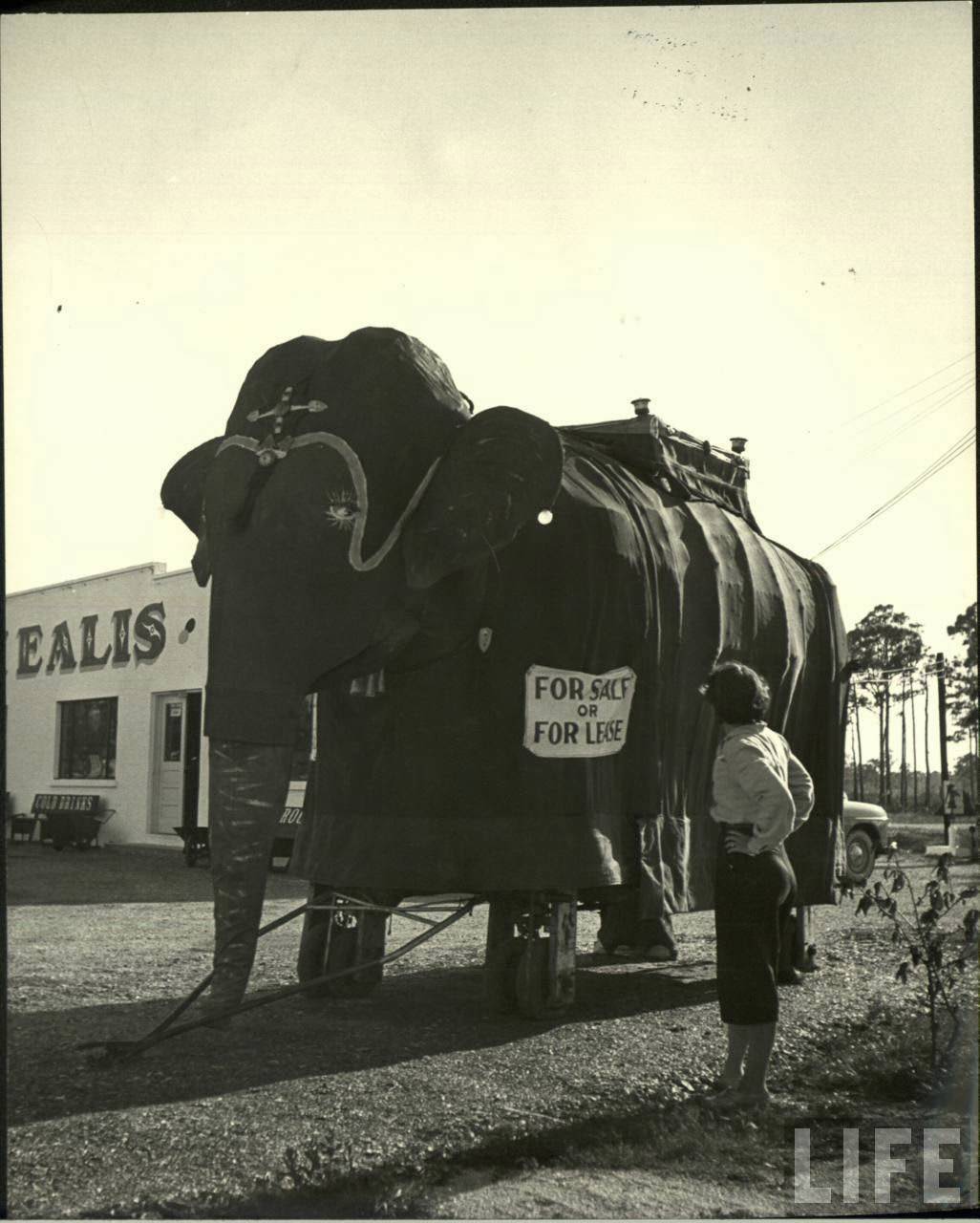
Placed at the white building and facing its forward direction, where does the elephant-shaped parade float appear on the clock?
The elephant-shaped parade float is roughly at 10 o'clock from the white building.

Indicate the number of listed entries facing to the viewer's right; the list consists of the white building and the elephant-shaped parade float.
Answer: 0

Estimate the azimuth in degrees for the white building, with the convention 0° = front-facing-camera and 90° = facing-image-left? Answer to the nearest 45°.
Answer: approximately 45°

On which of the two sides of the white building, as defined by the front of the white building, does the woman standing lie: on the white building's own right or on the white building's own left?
on the white building's own left

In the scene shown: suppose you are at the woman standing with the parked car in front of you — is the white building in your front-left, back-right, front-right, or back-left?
front-left

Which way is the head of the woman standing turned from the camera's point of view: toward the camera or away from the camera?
away from the camera
